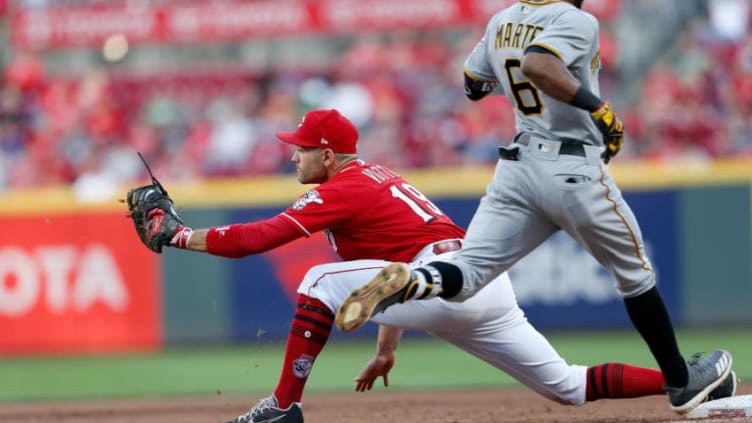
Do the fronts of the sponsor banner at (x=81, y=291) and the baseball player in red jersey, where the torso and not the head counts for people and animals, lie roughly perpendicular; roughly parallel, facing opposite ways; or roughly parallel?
roughly perpendicular

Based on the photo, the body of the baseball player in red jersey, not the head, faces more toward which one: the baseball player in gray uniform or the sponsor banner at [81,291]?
the sponsor banner

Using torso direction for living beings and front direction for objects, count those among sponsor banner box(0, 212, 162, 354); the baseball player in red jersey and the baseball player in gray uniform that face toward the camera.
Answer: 1

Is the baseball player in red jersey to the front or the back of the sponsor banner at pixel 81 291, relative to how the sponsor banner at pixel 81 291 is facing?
to the front

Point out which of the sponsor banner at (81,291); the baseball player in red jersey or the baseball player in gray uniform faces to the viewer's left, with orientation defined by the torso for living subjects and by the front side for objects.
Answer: the baseball player in red jersey

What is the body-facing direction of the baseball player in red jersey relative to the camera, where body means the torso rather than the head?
to the viewer's left

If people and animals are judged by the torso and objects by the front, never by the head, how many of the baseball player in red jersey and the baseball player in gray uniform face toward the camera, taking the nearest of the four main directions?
0

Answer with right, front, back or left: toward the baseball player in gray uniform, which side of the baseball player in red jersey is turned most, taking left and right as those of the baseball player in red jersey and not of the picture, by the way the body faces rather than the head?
back

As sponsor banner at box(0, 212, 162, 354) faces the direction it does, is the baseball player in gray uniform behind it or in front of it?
in front

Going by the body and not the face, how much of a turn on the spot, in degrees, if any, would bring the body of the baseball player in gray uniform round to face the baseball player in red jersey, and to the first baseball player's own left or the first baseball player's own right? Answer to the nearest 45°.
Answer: approximately 135° to the first baseball player's own left

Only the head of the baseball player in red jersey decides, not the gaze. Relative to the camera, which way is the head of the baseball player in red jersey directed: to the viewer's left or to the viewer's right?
to the viewer's left

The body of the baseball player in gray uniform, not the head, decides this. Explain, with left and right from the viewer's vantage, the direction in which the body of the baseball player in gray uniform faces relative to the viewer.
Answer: facing away from the viewer and to the right of the viewer
